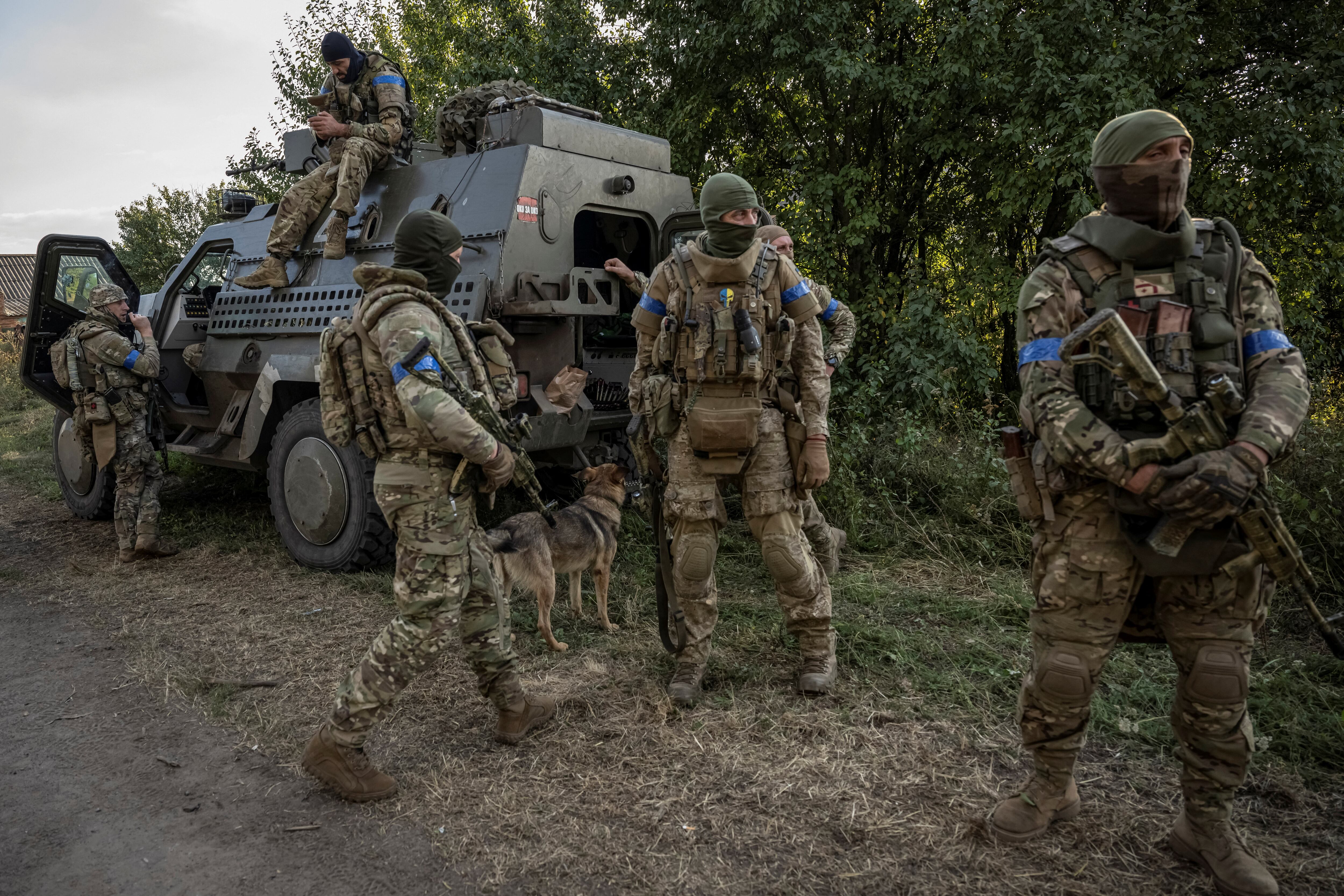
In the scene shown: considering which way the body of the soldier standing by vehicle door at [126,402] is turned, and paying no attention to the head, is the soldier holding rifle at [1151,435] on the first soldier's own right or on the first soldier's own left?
on the first soldier's own right

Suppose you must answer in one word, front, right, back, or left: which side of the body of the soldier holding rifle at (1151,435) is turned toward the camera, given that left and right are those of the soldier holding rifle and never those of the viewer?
front

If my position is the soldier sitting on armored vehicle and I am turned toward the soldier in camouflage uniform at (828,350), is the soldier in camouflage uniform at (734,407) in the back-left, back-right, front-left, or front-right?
front-right

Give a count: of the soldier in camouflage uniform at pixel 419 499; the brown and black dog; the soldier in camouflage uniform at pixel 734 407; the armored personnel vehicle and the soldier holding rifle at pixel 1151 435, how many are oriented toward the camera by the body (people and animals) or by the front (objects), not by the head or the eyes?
2

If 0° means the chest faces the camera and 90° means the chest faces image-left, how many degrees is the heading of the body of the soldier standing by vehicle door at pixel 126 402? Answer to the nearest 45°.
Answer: approximately 270°

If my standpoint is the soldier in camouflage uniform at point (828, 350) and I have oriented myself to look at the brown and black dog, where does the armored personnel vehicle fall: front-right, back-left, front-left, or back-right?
front-right

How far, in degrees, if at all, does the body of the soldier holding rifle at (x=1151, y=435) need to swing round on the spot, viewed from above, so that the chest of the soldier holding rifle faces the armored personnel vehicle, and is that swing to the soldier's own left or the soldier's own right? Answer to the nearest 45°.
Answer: approximately 135° to the soldier's own right

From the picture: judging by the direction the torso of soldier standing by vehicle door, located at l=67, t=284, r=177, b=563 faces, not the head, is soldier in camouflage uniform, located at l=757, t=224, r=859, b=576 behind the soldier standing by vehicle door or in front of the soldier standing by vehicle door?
in front

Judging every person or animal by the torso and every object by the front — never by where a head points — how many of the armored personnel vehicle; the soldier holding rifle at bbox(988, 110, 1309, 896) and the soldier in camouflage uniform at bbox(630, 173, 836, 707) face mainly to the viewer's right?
0

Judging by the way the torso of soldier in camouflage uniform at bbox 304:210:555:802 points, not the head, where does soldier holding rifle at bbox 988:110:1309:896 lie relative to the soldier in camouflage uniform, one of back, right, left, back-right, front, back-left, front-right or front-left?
front-right

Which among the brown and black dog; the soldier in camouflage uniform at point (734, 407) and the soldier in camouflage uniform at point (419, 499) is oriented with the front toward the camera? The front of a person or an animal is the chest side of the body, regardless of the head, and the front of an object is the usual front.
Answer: the soldier in camouflage uniform at point (734, 407)

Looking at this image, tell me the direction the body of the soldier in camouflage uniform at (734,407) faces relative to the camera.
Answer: toward the camera

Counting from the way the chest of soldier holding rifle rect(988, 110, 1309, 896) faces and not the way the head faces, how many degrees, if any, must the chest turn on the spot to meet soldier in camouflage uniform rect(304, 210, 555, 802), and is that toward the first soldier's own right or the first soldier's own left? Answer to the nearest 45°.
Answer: approximately 90° to the first soldier's own right

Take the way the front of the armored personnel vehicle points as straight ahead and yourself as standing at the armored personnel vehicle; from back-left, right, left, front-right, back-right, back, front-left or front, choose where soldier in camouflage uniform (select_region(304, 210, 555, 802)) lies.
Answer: back-left

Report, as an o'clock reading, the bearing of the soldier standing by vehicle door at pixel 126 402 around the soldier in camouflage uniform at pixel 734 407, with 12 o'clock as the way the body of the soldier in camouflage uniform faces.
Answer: The soldier standing by vehicle door is roughly at 4 o'clock from the soldier in camouflage uniform.
